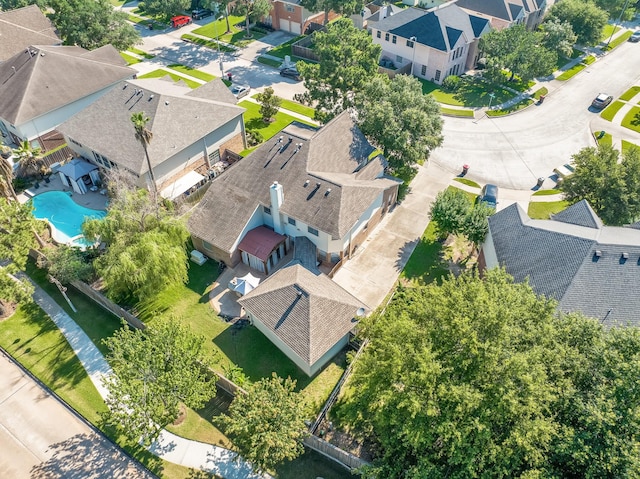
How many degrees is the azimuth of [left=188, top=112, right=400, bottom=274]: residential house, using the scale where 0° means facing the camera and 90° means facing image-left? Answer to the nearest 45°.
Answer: approximately 225°

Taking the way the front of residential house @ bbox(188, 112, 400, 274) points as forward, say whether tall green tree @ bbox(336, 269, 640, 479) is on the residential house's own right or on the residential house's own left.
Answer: on the residential house's own right

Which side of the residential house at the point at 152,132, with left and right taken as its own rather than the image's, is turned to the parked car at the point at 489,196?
right

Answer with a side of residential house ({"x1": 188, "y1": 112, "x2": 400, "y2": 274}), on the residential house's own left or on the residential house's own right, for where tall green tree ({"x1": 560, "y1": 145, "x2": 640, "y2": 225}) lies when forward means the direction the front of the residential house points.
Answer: on the residential house's own right

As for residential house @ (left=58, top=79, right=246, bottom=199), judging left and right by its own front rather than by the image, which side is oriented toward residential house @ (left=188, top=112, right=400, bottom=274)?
right

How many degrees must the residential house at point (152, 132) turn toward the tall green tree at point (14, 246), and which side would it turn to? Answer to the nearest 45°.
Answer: approximately 180°

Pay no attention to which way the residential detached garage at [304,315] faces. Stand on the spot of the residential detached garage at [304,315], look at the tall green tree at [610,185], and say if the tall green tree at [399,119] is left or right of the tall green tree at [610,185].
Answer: left

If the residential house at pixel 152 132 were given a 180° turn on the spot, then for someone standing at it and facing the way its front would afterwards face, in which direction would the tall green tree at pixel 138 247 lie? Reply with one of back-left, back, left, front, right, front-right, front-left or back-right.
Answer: front-left

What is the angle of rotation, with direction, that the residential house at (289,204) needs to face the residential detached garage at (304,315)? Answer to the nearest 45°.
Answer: approximately 135° to its right

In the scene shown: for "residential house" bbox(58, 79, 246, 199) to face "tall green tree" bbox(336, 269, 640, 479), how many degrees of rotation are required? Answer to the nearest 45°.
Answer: approximately 135° to its right

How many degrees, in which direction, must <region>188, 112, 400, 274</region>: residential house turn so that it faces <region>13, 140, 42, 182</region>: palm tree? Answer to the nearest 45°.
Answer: approximately 90° to its left

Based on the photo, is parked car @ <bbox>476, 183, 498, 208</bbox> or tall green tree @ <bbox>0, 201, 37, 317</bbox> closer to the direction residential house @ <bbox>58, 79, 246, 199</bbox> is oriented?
the parked car

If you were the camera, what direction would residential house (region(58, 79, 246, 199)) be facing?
facing away from the viewer and to the right of the viewer

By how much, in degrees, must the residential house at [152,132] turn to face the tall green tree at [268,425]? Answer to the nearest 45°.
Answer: approximately 135° to its right

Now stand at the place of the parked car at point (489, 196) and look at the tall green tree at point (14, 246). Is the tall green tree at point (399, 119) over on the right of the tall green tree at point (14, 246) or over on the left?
right
